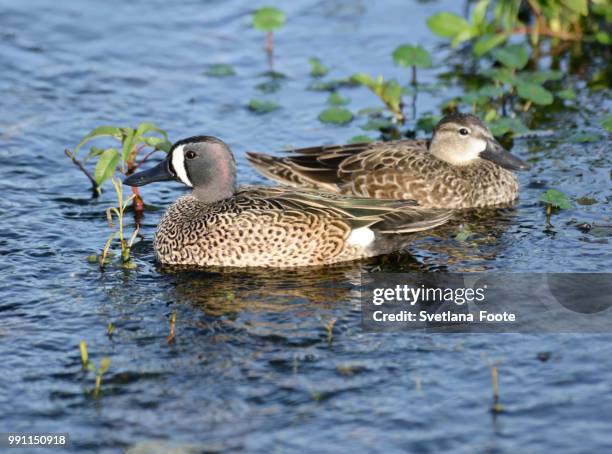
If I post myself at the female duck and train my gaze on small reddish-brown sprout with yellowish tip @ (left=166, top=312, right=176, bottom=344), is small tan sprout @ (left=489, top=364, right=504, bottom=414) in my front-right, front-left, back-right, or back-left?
front-left

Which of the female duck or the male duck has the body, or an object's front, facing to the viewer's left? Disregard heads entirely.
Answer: the male duck

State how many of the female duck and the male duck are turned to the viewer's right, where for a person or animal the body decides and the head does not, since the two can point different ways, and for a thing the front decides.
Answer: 1

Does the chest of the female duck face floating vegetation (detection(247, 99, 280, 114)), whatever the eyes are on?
no

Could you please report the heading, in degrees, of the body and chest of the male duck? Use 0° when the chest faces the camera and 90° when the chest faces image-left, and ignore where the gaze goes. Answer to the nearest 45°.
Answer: approximately 90°

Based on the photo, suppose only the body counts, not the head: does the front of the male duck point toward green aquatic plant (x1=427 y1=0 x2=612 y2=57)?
no

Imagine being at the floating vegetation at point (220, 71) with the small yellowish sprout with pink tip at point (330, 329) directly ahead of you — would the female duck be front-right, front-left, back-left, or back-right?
front-left

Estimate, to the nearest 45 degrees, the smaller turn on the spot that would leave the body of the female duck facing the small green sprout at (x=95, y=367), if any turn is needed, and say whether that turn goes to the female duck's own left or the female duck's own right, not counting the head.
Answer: approximately 135° to the female duck's own right

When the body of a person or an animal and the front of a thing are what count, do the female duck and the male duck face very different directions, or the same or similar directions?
very different directions

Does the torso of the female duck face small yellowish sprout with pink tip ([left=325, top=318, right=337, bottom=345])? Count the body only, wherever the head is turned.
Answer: no

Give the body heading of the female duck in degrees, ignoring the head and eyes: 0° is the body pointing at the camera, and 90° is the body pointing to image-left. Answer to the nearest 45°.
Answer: approximately 270°
